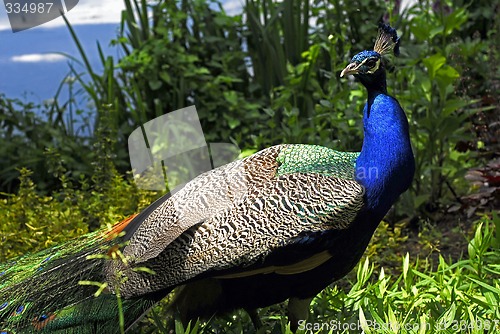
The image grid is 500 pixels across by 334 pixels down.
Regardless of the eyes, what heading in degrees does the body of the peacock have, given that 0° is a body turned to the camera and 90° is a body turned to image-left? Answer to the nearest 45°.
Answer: approximately 270°
